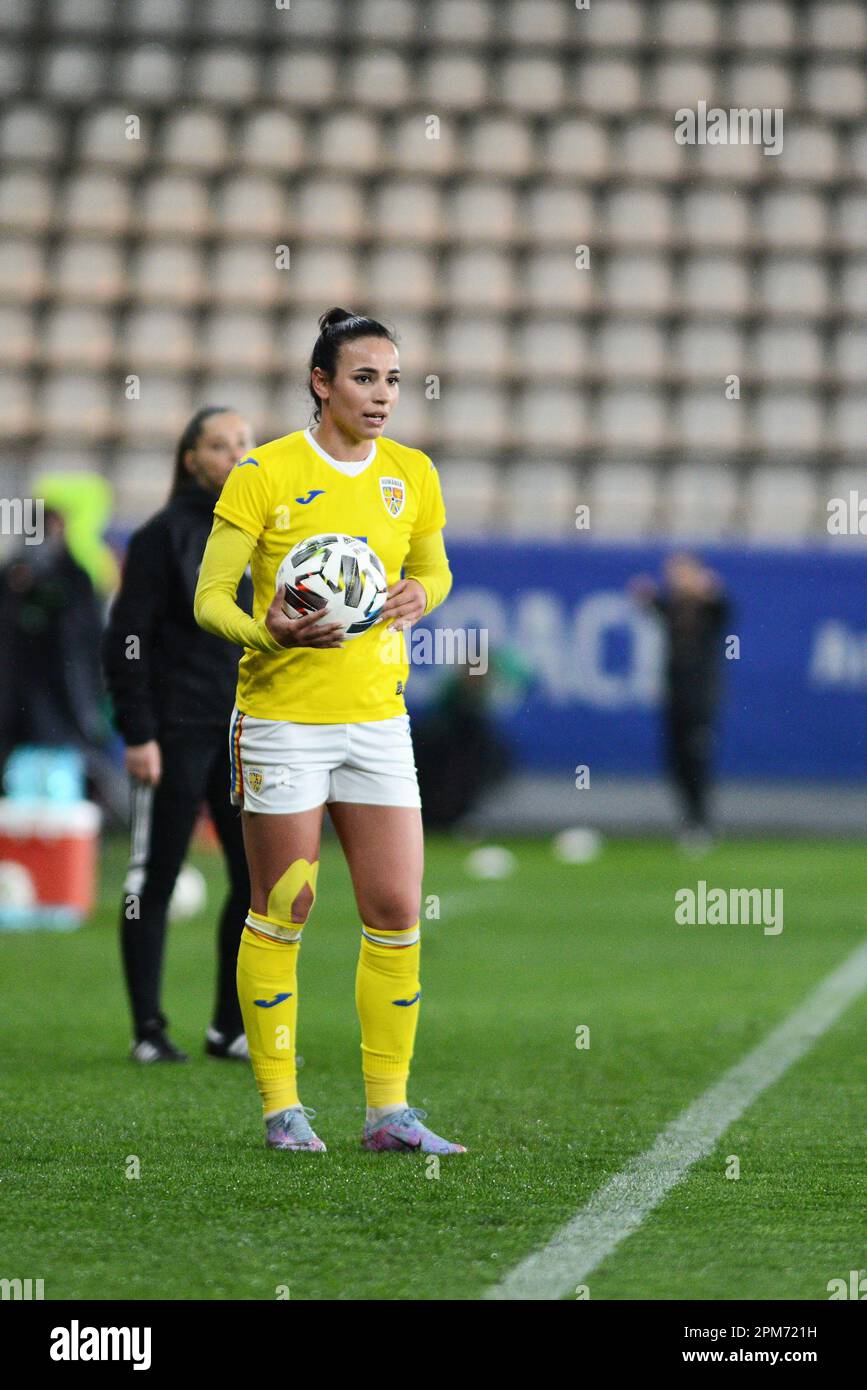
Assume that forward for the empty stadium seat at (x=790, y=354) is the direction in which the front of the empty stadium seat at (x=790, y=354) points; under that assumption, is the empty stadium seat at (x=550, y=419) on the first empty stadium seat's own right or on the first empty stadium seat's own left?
on the first empty stadium seat's own right

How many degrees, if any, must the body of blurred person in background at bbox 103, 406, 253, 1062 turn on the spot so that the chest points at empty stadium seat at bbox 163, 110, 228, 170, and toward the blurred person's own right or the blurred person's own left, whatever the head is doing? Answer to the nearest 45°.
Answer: approximately 135° to the blurred person's own left

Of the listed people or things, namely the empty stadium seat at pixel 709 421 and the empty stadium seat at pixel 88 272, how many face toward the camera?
2

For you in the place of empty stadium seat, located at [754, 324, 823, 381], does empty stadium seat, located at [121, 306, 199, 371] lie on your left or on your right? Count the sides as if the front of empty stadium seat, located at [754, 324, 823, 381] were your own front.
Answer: on your right

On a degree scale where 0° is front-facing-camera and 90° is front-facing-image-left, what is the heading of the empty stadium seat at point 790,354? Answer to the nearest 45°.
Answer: approximately 0°

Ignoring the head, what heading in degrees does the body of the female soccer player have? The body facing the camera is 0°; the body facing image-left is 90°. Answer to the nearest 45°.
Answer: approximately 315°

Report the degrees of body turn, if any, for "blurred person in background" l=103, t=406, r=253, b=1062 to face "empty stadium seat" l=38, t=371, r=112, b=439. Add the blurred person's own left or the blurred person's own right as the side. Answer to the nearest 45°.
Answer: approximately 135° to the blurred person's own left
